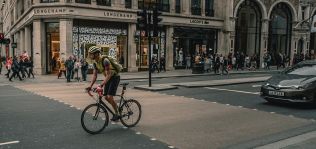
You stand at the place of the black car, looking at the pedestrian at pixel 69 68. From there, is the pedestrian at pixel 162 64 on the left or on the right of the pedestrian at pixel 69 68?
right

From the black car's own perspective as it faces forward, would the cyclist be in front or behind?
in front

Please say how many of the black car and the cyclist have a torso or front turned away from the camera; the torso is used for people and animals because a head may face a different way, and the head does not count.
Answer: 0

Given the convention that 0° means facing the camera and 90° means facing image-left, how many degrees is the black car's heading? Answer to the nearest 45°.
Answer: approximately 45°

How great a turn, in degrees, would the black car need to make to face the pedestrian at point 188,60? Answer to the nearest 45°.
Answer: approximately 90° to its right

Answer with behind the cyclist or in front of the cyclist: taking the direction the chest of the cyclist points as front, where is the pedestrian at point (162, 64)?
behind

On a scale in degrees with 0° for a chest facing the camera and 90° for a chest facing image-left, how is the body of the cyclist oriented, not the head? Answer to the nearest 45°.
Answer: approximately 45°
